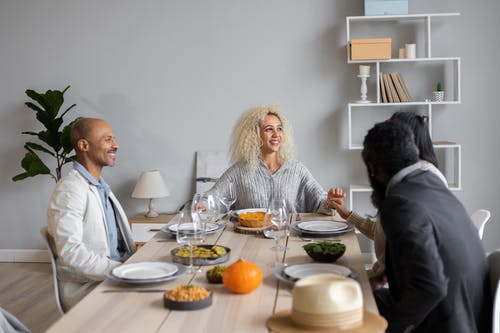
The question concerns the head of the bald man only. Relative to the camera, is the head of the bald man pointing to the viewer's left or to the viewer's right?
to the viewer's right

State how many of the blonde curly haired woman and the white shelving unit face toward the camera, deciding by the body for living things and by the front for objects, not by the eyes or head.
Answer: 2

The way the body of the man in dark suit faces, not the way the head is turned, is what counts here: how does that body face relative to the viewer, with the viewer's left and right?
facing away from the viewer and to the left of the viewer

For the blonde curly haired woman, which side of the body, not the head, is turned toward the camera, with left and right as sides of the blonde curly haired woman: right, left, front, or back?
front

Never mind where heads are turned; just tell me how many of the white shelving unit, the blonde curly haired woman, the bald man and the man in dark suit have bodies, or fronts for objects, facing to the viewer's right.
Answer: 1

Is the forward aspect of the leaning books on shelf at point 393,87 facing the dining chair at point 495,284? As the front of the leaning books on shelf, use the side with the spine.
yes

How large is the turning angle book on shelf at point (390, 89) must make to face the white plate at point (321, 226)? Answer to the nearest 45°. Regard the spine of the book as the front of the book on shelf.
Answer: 0° — it already faces it

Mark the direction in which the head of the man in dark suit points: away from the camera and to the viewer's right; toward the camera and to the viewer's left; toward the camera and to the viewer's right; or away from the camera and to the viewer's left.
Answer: away from the camera and to the viewer's left

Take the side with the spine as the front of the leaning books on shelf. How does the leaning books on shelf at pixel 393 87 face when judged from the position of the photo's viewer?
facing the viewer

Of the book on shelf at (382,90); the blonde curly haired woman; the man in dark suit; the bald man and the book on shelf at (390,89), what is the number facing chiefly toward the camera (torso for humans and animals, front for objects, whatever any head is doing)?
3
